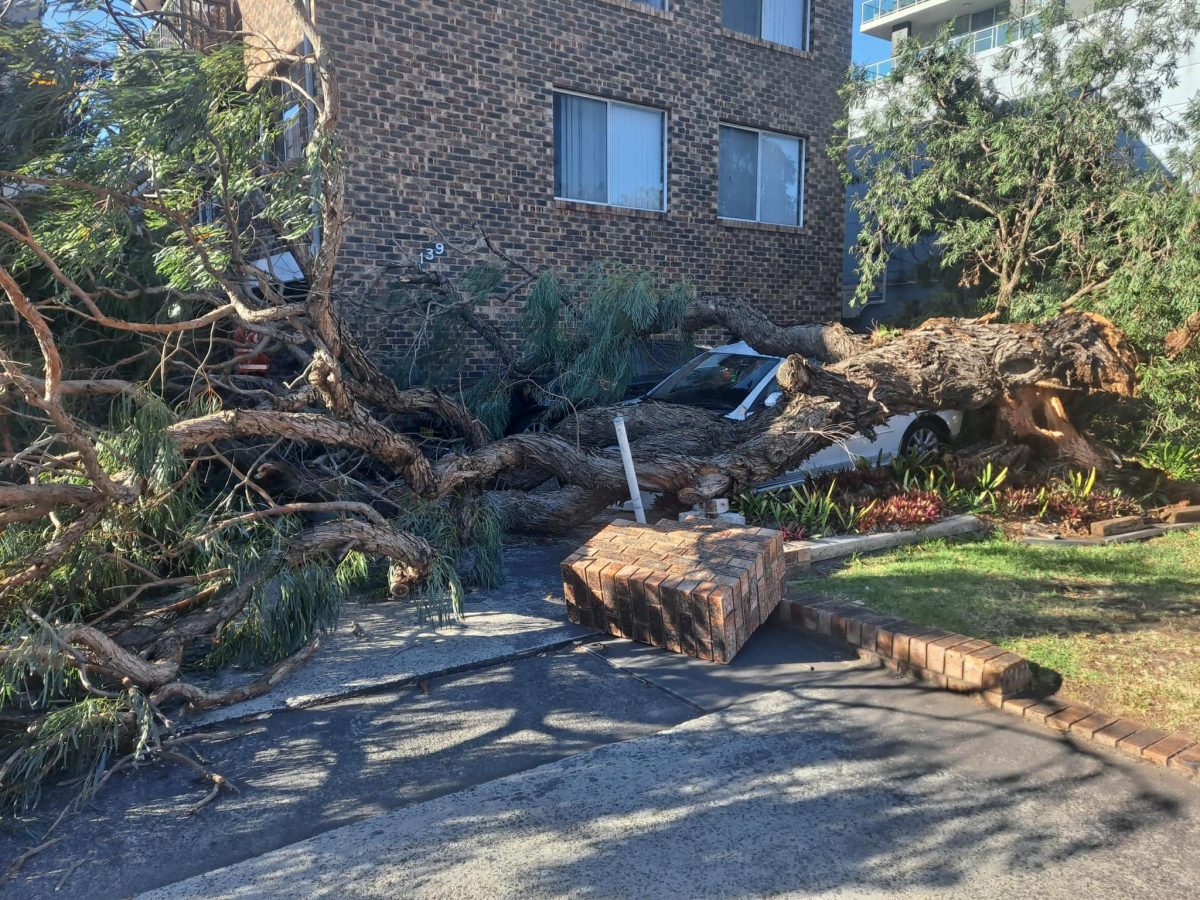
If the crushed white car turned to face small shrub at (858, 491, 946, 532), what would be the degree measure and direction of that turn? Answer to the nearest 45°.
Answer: approximately 90° to its left

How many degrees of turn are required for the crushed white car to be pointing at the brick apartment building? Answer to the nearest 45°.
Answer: approximately 90° to its right

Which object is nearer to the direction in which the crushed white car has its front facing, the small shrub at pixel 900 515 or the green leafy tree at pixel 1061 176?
the small shrub

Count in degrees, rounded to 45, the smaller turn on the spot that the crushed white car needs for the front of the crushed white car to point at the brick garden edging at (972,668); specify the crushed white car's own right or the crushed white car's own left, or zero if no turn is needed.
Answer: approximately 45° to the crushed white car's own left

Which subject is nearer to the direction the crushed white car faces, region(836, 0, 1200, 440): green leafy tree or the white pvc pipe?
the white pvc pipe

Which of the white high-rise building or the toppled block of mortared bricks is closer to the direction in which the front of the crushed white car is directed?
the toppled block of mortared bricks

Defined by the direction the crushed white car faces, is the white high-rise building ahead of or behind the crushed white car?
behind

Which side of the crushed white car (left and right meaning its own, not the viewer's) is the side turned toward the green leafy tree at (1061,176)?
back

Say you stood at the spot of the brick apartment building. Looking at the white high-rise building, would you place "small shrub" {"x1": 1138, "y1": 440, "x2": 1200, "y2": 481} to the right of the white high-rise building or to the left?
right

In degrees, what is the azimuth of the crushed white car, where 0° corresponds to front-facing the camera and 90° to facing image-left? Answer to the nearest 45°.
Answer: approximately 45°
